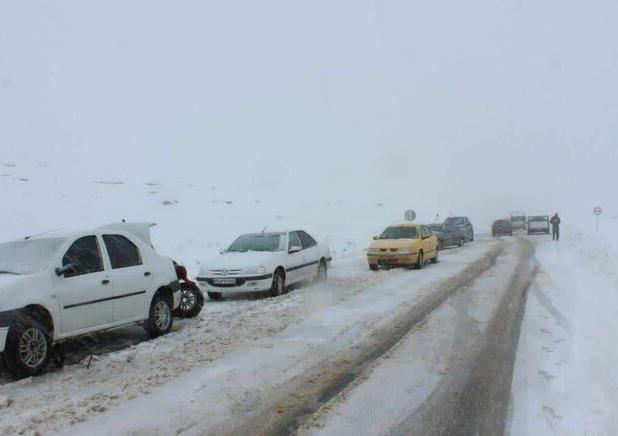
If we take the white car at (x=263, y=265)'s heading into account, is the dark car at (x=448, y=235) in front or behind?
behind

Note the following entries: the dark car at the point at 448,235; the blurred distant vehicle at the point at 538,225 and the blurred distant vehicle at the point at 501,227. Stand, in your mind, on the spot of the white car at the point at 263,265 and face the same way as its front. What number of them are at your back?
3

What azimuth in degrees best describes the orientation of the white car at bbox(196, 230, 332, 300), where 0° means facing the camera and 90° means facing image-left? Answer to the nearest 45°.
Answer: approximately 45°

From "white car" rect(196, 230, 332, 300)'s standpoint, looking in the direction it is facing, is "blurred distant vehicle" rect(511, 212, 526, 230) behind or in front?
behind

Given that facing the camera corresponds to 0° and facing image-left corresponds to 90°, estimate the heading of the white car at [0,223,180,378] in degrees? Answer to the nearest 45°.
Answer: approximately 45°

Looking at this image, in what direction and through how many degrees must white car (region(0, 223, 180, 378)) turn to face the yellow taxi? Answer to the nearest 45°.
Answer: approximately 180°

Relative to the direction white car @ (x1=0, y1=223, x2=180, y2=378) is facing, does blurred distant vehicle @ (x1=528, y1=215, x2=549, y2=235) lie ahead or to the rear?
to the rear

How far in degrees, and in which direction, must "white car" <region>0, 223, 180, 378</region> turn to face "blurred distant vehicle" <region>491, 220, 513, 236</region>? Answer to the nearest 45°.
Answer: approximately 180°

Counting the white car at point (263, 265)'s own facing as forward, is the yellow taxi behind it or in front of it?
behind

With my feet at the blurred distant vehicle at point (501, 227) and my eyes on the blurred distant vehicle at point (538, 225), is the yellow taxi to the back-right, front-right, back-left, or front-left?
back-right
